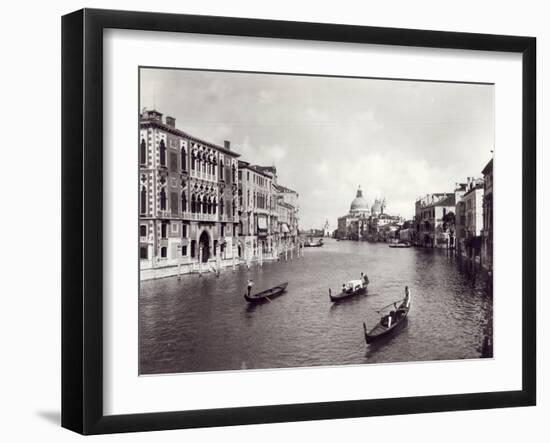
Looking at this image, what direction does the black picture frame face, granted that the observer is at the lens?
facing the viewer and to the right of the viewer
